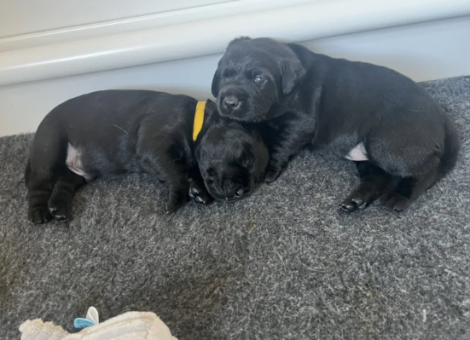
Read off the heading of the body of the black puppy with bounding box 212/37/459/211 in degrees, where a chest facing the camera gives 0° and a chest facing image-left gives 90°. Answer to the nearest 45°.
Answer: approximately 90°

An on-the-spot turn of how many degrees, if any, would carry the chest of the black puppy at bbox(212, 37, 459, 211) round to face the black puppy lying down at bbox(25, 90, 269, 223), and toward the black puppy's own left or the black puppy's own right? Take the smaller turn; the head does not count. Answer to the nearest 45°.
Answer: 0° — it already faces it
